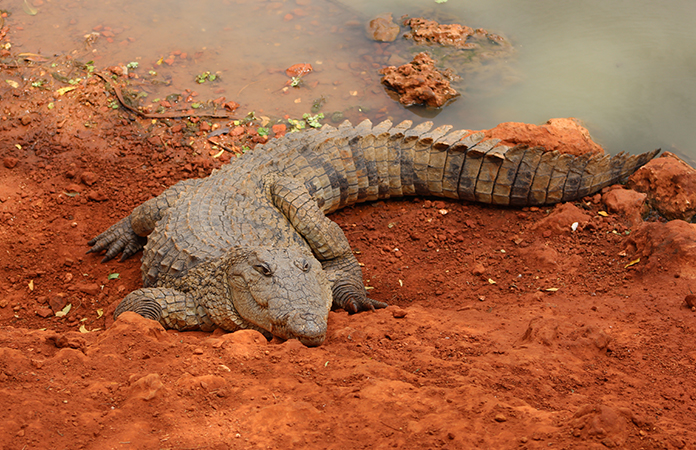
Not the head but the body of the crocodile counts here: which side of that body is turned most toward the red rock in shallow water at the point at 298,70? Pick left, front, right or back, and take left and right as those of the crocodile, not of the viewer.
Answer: back

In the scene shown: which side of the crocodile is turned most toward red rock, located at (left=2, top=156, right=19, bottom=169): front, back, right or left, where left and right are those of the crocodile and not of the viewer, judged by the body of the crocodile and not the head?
right

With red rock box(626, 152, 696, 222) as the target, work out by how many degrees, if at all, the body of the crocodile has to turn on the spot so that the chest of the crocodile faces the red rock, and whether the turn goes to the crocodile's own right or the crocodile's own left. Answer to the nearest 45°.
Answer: approximately 90° to the crocodile's own left

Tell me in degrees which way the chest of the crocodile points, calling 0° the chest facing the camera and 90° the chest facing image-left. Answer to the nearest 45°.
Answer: approximately 0°

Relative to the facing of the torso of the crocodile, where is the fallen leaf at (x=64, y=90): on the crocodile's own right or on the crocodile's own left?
on the crocodile's own right

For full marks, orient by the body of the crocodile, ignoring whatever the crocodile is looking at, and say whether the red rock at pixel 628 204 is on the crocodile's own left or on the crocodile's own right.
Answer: on the crocodile's own left

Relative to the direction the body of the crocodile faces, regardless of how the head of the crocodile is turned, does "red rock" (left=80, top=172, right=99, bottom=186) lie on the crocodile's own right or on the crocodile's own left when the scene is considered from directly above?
on the crocodile's own right

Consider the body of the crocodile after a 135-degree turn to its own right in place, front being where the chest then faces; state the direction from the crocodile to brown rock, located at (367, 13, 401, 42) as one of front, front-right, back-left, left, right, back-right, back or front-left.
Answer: front-right

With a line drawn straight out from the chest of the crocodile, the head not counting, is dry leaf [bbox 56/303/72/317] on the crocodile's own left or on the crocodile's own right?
on the crocodile's own right

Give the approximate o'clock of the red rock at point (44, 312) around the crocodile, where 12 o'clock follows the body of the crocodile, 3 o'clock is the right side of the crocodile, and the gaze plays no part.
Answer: The red rock is roughly at 2 o'clock from the crocodile.

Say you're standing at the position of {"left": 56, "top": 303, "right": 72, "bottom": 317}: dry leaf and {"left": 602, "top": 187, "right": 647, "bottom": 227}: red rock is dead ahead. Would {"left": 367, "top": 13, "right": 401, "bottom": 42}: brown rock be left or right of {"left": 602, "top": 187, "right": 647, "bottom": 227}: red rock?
left

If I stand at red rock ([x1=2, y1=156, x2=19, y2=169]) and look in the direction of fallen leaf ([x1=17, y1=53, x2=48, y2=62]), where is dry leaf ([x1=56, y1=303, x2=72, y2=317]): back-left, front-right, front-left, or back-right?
back-right

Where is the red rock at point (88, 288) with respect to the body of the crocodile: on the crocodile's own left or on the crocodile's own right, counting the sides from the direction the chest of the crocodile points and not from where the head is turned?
on the crocodile's own right
